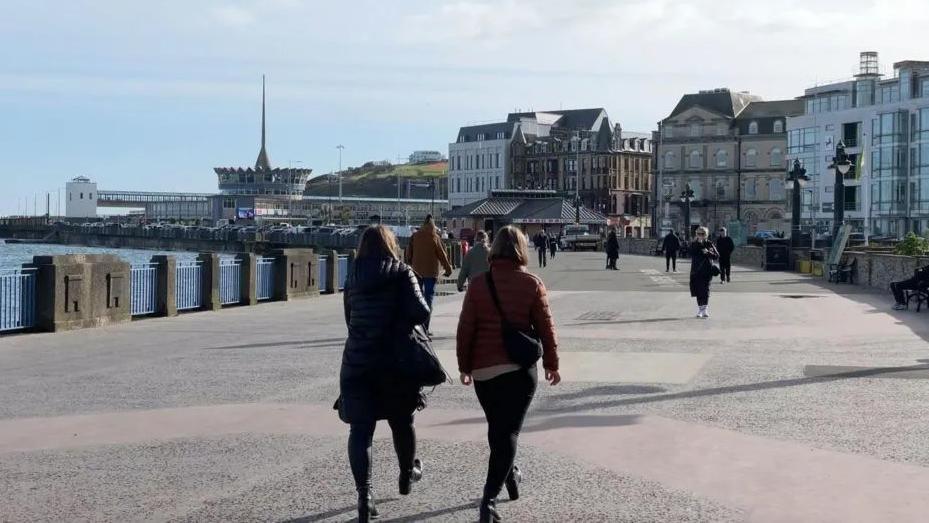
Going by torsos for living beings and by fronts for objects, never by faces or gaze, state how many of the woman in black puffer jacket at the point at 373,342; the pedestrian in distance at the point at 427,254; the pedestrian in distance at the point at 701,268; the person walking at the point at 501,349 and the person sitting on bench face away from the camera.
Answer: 3

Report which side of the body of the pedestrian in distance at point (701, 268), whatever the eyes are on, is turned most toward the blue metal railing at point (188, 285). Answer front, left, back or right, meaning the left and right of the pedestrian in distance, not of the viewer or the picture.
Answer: right

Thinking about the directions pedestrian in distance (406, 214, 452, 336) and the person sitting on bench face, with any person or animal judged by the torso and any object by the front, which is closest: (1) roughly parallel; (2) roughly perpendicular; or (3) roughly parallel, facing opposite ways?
roughly perpendicular

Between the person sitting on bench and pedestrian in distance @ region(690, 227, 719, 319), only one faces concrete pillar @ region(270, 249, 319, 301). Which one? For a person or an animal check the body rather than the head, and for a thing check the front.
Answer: the person sitting on bench

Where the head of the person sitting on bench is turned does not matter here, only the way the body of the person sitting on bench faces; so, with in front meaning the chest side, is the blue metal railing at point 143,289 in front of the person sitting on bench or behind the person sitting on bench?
in front

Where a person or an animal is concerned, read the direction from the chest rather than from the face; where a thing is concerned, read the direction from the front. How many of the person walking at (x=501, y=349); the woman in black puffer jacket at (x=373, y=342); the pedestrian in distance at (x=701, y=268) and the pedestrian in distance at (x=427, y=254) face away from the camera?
3

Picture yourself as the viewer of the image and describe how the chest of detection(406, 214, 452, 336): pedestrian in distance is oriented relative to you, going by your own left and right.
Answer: facing away from the viewer

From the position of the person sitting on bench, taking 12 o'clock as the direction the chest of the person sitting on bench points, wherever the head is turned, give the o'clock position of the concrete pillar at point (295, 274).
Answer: The concrete pillar is roughly at 12 o'clock from the person sitting on bench.

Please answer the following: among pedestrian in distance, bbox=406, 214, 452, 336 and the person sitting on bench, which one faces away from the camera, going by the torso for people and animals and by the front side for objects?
the pedestrian in distance

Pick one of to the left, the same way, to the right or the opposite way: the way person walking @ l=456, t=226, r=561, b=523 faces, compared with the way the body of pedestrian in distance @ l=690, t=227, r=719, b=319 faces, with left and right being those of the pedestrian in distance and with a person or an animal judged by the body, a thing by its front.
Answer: the opposite way

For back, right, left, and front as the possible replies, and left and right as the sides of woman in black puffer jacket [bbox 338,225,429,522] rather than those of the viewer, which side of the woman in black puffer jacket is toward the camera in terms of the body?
back

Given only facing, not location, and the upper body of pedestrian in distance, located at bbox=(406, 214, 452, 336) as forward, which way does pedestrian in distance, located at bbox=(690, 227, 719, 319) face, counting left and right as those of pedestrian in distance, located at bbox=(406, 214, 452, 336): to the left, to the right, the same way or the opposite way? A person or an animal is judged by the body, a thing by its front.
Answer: the opposite way

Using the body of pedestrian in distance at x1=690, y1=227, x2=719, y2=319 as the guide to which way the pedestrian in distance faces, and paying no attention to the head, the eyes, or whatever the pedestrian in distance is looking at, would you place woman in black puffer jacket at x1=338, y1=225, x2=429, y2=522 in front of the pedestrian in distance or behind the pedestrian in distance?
in front

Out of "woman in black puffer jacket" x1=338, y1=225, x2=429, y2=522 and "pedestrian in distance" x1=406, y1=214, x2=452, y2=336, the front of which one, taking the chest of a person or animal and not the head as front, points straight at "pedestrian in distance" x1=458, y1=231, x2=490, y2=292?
the woman in black puffer jacket

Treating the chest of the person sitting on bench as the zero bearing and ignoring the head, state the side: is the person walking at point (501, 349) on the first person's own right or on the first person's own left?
on the first person's own left

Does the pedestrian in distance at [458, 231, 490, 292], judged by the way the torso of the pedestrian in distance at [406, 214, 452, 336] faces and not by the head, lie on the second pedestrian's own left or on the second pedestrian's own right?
on the second pedestrian's own right

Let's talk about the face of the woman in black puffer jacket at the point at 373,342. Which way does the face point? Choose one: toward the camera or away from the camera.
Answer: away from the camera

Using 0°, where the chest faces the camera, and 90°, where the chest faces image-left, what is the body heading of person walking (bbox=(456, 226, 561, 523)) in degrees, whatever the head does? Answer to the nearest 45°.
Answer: approximately 180°

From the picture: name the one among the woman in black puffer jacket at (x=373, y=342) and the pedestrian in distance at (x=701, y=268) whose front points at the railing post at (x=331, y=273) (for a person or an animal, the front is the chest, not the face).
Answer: the woman in black puffer jacket
